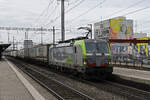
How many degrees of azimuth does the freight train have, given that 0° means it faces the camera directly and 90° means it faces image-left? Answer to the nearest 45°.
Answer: approximately 315°
